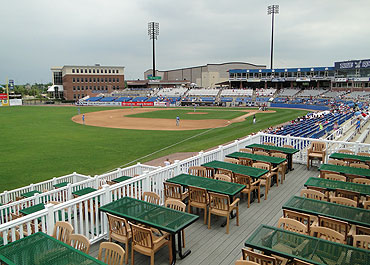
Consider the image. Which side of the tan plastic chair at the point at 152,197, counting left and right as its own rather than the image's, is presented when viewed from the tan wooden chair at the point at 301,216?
left

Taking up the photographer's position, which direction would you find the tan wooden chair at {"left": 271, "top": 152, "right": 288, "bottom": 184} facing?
facing the viewer and to the left of the viewer

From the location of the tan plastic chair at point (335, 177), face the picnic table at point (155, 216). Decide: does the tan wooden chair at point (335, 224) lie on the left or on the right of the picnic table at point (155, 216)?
left

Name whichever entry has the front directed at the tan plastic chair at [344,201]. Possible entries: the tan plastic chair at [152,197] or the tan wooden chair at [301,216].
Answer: the tan wooden chair at [301,216]

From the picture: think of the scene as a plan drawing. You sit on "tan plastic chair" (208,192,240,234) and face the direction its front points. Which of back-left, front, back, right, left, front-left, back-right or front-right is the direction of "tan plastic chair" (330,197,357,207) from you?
front-right

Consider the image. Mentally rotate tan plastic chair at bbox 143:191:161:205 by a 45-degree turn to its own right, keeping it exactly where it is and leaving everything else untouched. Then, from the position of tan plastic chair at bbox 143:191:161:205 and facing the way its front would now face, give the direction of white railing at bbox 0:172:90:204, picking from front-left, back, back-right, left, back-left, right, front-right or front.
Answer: front-right

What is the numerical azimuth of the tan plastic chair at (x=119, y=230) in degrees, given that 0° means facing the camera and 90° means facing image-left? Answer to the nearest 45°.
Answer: approximately 225°

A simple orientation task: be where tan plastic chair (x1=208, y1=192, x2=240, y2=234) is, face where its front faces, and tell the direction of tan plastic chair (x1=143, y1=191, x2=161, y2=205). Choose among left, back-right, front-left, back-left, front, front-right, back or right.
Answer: back-left

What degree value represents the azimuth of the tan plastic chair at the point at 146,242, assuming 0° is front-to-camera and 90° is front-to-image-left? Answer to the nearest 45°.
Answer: approximately 225°

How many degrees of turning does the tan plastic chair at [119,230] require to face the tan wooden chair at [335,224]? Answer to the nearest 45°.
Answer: approximately 45° to its right

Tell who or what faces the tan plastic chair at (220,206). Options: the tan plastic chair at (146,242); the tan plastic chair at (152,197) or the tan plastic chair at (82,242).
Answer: the tan plastic chair at (146,242)

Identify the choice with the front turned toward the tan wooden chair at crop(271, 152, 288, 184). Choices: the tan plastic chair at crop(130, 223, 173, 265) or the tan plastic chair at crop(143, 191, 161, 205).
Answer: the tan plastic chair at crop(130, 223, 173, 265)
